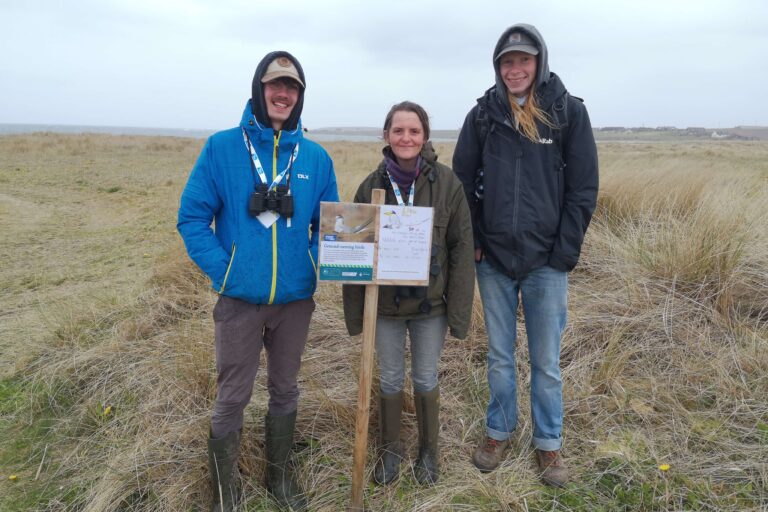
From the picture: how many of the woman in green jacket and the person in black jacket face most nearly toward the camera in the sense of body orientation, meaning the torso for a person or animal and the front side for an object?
2

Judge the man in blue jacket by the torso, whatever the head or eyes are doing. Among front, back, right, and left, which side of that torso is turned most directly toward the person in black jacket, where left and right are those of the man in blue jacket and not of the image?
left

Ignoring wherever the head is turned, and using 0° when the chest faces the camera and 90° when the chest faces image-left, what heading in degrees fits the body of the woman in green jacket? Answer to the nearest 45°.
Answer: approximately 0°

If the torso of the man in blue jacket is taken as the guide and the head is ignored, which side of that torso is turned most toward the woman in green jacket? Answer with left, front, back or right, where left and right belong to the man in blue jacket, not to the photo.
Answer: left
